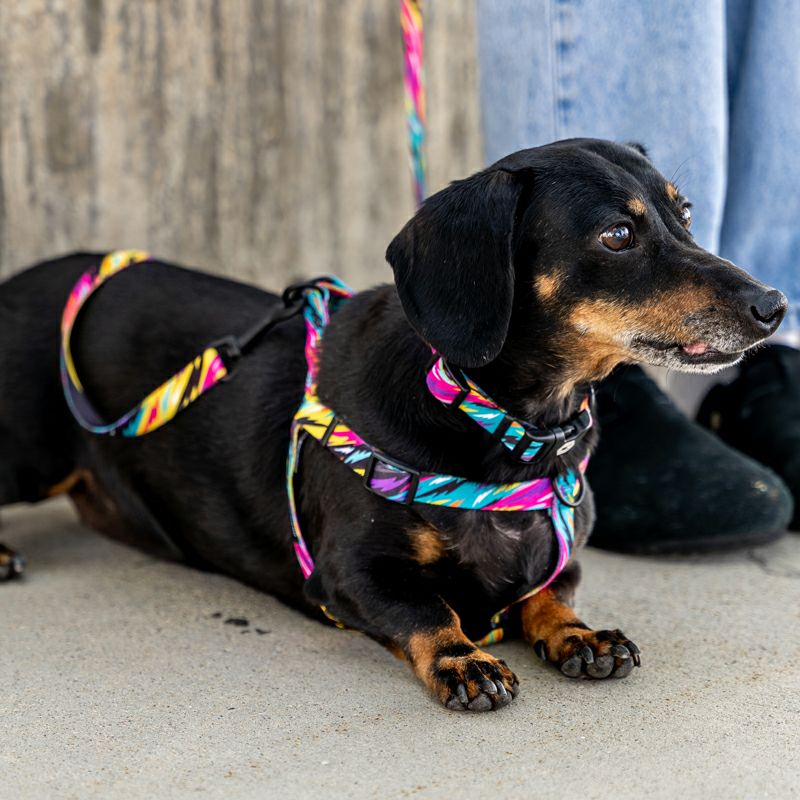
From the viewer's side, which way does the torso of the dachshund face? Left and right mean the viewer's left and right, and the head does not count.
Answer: facing the viewer and to the right of the viewer
